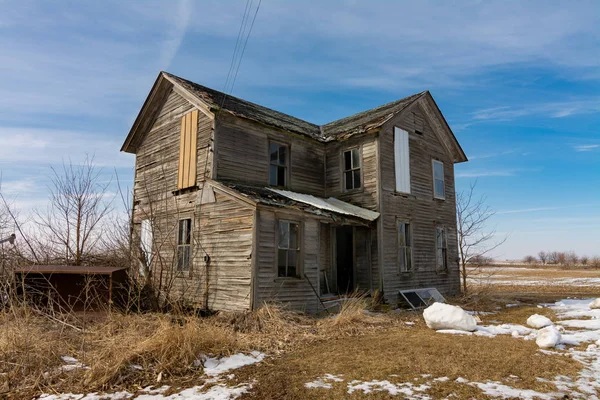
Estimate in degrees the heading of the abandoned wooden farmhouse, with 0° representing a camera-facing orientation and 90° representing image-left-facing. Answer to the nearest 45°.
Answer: approximately 315°

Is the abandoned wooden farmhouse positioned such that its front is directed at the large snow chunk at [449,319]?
yes

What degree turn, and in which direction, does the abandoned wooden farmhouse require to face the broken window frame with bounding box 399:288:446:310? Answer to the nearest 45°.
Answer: approximately 45° to its left

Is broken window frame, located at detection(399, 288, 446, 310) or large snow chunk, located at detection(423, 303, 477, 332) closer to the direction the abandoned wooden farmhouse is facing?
the large snow chunk
